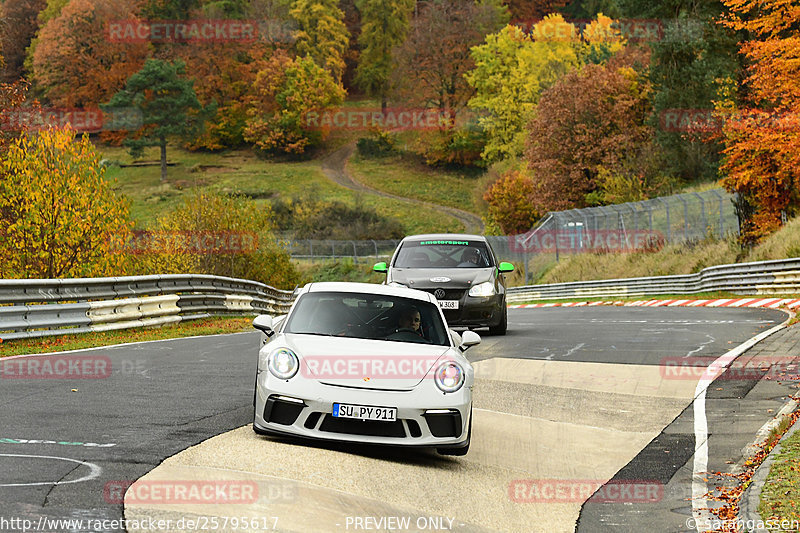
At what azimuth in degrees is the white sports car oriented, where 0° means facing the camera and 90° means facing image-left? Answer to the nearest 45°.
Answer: approximately 0°

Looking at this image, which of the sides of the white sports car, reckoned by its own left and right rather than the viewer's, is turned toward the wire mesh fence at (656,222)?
back

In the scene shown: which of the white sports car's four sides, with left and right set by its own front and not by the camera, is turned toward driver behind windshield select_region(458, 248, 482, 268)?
back

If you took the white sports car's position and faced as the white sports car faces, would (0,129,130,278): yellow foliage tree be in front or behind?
behind

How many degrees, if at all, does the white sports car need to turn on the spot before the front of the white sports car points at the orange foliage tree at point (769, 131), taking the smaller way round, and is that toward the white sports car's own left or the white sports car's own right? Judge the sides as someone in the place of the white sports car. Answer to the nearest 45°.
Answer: approximately 135° to the white sports car's own left

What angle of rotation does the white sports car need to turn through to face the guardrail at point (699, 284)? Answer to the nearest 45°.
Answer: approximately 180°
